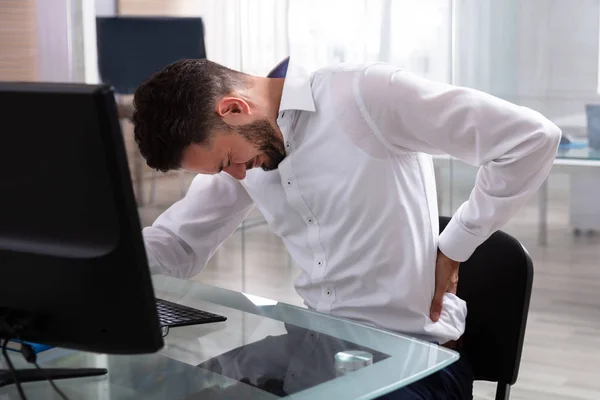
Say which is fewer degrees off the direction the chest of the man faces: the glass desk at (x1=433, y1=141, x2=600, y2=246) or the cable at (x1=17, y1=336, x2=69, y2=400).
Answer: the cable

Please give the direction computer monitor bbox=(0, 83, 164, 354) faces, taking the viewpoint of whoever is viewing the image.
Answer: facing away from the viewer and to the right of the viewer

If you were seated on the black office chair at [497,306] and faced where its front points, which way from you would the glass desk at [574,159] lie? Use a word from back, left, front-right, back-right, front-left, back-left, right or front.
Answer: back-right

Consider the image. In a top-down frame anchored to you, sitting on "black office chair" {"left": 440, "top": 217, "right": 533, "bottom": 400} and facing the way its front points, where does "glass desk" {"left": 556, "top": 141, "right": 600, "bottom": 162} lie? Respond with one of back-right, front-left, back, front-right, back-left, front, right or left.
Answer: back-right

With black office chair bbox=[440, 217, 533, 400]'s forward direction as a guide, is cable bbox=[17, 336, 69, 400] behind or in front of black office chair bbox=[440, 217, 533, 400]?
in front

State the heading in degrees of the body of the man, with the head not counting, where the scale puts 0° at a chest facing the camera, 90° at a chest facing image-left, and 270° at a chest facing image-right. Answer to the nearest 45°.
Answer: approximately 45°
